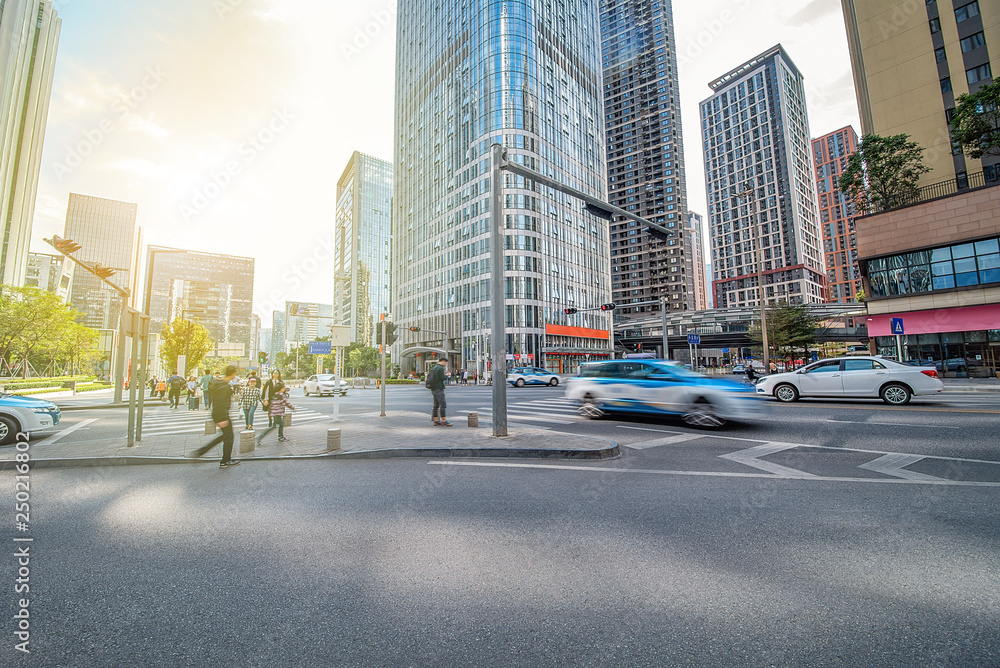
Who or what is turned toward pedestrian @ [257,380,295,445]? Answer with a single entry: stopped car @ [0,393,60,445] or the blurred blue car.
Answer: the stopped car

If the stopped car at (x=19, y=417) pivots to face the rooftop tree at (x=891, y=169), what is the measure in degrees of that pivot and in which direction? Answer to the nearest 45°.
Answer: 0° — it already faces it

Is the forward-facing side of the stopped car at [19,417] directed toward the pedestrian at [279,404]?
yes

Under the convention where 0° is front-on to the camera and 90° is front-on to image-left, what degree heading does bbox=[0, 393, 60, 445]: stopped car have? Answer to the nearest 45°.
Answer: approximately 315°

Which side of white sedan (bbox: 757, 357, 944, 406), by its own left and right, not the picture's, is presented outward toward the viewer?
left
